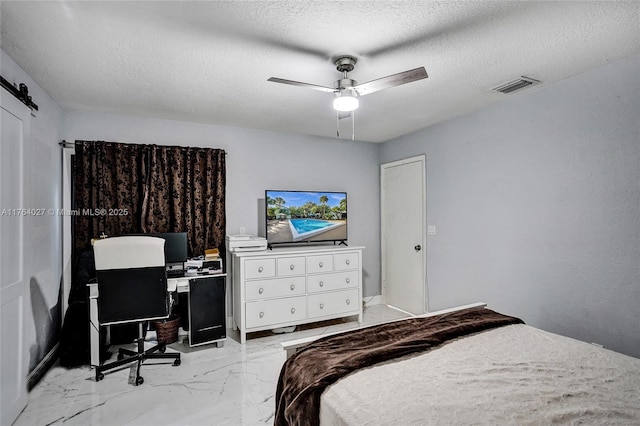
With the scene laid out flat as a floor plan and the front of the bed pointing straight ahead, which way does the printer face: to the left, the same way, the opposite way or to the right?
the opposite way

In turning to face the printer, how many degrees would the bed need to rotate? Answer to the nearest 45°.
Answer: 0° — it already faces it

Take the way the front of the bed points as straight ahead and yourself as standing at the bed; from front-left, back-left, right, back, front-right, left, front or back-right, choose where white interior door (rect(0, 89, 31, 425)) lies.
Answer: front-left

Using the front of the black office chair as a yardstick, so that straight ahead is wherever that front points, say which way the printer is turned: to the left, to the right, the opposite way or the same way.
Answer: the opposite way

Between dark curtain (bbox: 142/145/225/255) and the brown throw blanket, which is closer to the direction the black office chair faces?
the dark curtain

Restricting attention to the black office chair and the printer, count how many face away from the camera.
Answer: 1

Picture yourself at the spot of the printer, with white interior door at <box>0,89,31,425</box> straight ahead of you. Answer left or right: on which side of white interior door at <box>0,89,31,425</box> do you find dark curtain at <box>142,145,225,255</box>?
right

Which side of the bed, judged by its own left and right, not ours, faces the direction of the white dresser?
front

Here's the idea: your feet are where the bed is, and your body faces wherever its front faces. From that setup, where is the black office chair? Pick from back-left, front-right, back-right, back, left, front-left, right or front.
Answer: front-left

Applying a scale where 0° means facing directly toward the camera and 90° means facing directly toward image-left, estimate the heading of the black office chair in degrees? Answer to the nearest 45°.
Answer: approximately 180°

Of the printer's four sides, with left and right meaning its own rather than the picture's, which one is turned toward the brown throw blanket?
front

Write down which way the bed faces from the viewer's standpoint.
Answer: facing away from the viewer and to the left of the viewer

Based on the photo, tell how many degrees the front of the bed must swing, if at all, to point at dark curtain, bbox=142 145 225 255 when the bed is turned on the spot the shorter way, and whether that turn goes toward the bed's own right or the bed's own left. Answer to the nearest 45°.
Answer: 0° — it already faces it

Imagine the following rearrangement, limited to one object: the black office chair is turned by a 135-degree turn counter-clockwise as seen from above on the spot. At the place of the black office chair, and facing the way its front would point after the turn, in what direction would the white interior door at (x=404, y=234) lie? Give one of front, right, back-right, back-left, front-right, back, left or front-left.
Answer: back-left
